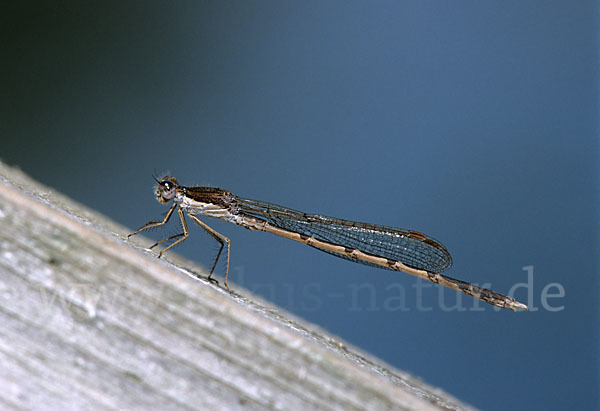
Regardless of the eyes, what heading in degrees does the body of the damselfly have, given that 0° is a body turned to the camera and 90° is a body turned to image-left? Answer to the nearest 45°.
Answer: approximately 90°
